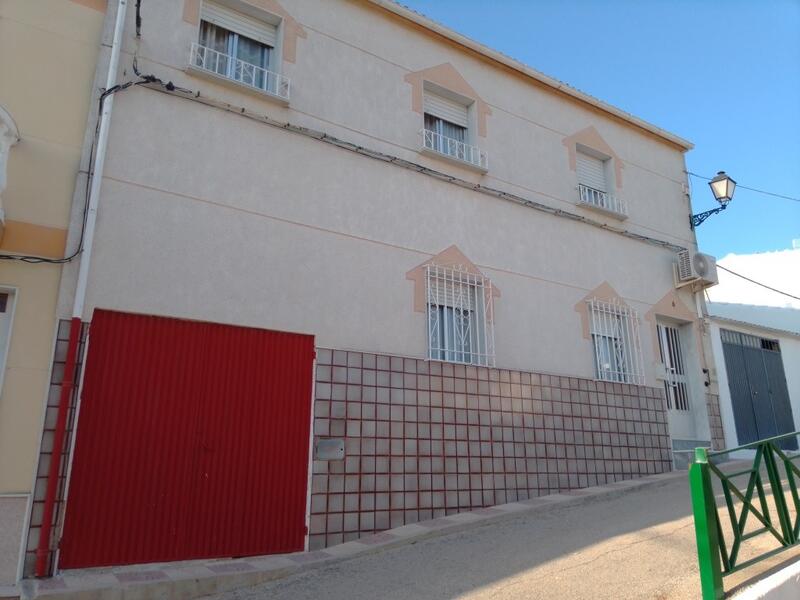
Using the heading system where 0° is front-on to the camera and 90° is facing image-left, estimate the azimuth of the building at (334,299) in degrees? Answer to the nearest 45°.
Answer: approximately 315°

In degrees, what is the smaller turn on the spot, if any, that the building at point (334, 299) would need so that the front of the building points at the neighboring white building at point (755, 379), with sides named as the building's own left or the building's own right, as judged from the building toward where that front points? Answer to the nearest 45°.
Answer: approximately 90° to the building's own left

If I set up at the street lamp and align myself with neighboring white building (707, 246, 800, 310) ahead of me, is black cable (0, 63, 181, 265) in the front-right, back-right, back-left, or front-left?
back-left

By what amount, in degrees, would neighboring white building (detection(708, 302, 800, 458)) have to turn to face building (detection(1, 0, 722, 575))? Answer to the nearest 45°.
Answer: approximately 90° to its right

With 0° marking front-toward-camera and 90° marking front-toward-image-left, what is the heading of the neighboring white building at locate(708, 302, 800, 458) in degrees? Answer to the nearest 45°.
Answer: approximately 315°

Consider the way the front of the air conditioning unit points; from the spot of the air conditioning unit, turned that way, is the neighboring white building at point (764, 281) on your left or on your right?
on your left

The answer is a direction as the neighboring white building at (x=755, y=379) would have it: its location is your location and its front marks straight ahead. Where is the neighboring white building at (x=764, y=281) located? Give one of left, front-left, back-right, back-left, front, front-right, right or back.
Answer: back-left
